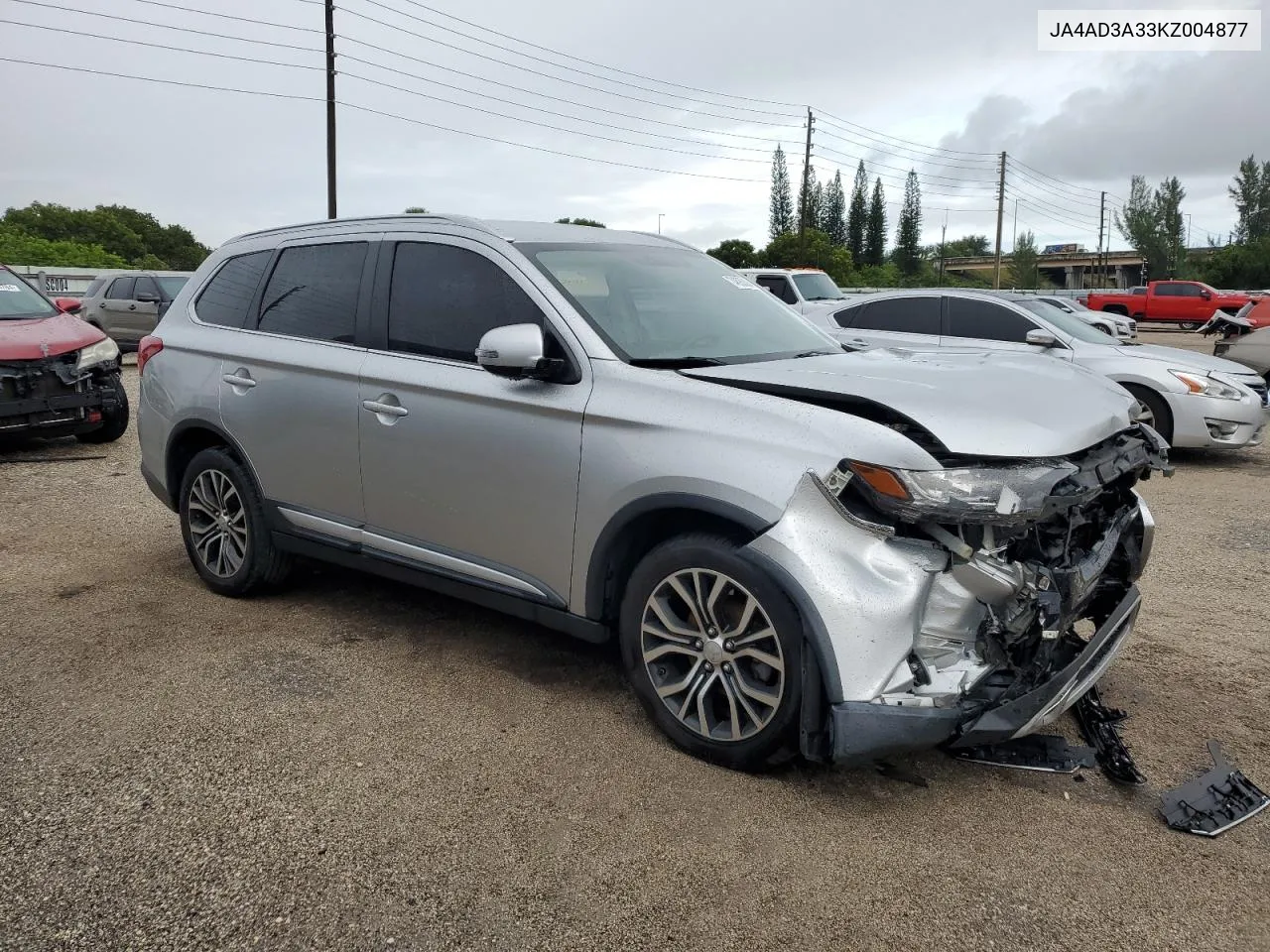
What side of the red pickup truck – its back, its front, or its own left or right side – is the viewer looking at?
right

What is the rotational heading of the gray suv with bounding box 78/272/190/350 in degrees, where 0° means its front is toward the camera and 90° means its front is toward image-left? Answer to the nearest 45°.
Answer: approximately 315°

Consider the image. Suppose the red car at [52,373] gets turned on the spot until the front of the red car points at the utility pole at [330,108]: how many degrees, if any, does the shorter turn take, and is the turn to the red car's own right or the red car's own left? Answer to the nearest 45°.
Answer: approximately 135° to the red car's own left

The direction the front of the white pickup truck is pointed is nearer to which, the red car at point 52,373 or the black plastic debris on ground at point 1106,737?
the black plastic debris on ground

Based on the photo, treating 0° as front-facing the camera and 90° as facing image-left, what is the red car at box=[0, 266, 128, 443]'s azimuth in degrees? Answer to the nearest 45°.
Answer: approximately 315°

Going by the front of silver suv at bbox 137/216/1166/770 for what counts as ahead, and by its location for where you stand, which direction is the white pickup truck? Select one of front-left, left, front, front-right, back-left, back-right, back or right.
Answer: back-left
